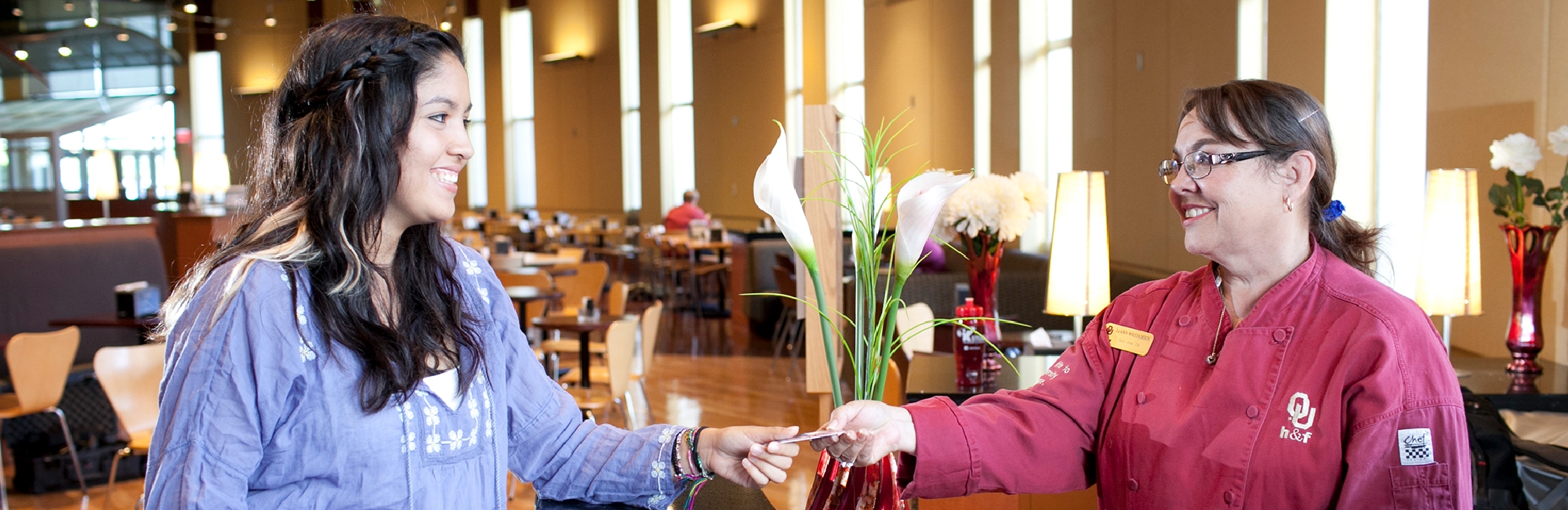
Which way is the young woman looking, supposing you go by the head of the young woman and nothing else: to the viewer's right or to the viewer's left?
to the viewer's right

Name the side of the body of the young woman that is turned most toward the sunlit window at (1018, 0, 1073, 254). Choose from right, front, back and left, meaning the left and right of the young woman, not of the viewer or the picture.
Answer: left

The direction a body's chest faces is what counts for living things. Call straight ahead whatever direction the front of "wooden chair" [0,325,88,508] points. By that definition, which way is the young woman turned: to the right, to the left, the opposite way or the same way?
the opposite way

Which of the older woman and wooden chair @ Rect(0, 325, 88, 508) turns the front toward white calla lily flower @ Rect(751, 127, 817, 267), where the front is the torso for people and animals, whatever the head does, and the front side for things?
the older woman

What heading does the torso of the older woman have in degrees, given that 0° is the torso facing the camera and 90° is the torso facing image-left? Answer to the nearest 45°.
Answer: approximately 45°

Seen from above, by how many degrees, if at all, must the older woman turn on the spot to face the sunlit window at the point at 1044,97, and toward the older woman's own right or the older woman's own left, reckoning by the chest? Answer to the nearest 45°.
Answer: approximately 135° to the older woman's own right

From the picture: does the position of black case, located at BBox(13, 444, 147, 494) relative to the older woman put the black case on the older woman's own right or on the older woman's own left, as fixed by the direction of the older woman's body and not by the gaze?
on the older woman's own right

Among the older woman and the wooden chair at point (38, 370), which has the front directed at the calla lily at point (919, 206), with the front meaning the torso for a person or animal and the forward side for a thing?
the older woman

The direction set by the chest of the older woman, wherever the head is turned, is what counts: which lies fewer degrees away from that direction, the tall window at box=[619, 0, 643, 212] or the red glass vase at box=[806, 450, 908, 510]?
the red glass vase

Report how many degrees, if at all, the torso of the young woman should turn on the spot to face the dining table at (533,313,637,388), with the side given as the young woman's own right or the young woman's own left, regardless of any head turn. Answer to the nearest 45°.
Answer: approximately 135° to the young woman's own left

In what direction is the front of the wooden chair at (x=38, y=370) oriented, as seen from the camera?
facing away from the viewer and to the left of the viewer
